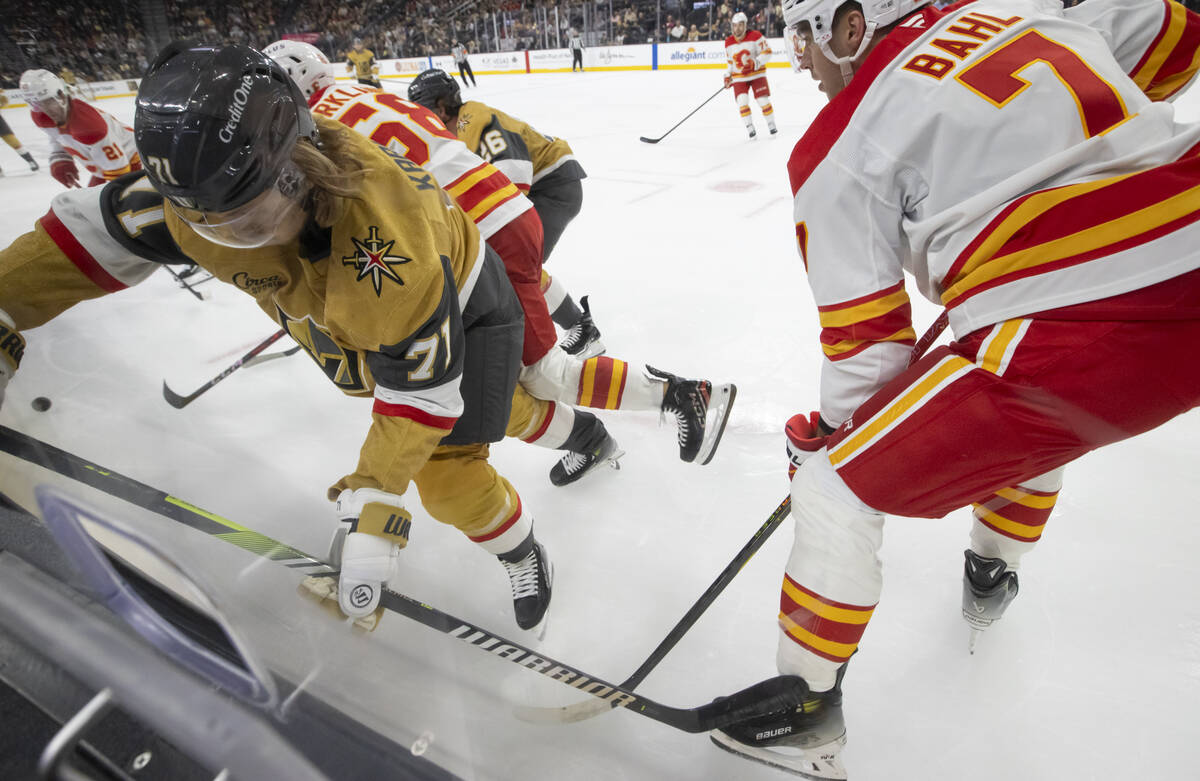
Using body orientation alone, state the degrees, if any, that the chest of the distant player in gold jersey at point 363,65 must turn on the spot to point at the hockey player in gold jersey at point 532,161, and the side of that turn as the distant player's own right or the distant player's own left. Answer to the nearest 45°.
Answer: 0° — they already face them

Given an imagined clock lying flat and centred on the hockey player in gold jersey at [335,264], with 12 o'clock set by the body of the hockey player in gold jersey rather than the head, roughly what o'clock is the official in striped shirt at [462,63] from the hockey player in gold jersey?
The official in striped shirt is roughly at 5 o'clock from the hockey player in gold jersey.

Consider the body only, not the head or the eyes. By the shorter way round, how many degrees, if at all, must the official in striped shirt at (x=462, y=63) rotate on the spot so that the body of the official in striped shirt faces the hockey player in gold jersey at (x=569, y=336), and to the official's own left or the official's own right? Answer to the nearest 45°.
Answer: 0° — they already face them

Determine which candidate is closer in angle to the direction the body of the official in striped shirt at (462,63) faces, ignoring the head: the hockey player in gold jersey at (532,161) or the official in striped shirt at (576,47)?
the hockey player in gold jersey

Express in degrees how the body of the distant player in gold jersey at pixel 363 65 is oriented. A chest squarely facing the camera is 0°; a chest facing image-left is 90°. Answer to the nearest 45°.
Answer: approximately 0°
